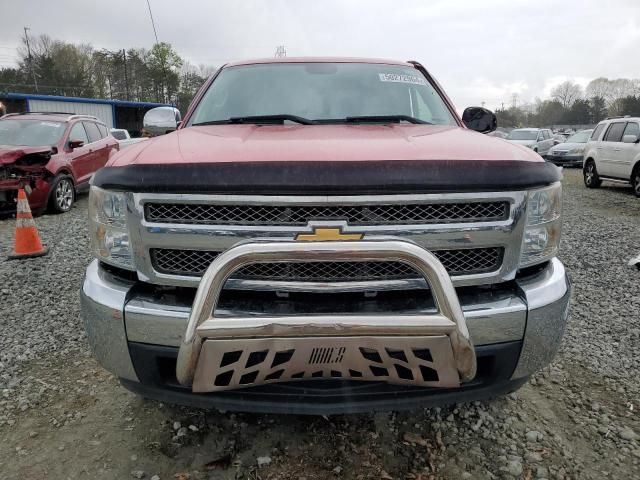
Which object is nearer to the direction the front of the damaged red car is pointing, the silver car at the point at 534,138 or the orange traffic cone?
the orange traffic cone

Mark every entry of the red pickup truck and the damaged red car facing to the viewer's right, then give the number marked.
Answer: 0

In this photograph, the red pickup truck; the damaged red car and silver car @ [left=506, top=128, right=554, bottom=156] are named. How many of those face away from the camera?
0

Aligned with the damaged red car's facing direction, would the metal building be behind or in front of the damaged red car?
behind

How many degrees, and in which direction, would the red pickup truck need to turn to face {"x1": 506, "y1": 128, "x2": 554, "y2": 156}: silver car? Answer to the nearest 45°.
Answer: approximately 135° to its left

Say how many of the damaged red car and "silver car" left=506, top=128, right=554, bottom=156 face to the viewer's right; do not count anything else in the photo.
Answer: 0

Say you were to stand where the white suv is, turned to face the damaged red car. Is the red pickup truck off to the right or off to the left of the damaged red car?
left

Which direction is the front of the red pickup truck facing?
toward the camera

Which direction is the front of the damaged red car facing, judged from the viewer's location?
facing the viewer and to the left of the viewer

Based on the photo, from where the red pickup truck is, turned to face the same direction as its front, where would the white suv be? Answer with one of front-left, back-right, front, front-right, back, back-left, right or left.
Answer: back-left

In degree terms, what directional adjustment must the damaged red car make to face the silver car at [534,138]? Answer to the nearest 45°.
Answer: approximately 135° to its left
